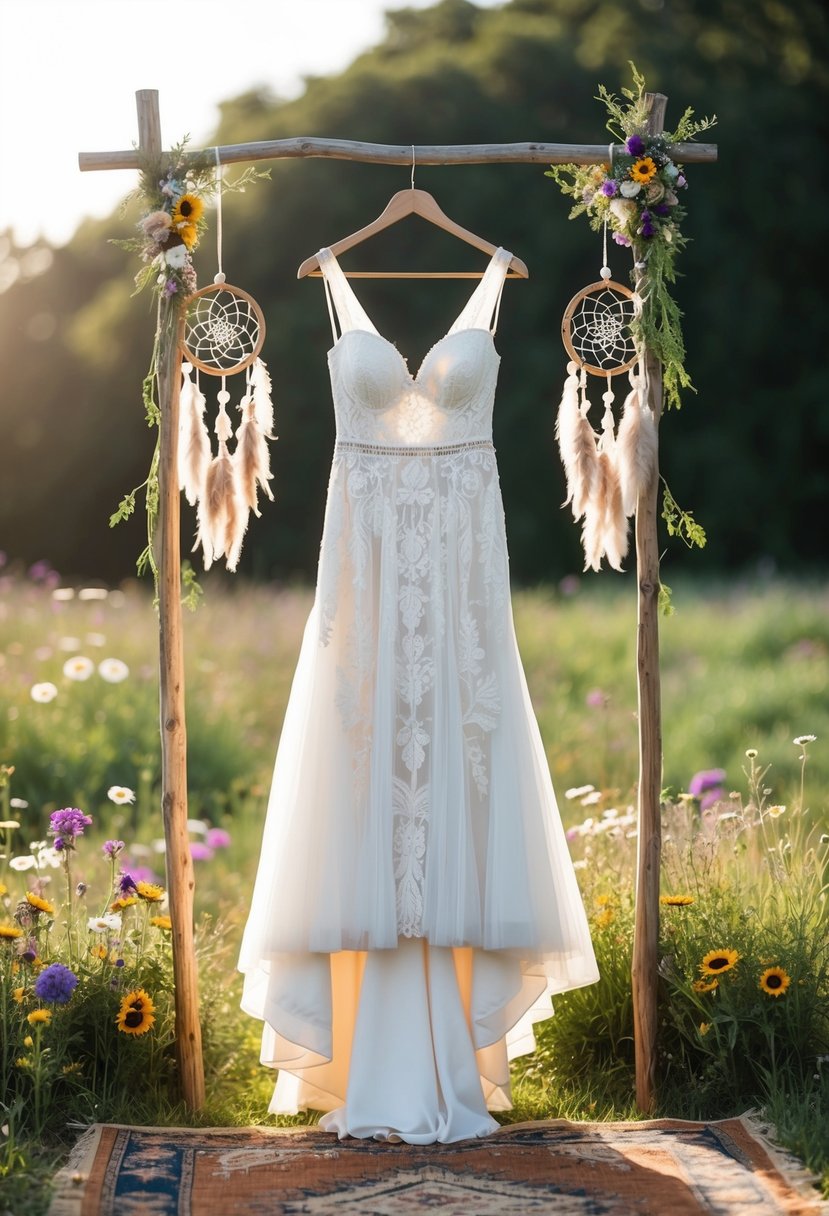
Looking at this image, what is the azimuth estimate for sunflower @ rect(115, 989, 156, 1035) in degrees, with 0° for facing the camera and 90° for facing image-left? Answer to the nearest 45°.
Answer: approximately 0°

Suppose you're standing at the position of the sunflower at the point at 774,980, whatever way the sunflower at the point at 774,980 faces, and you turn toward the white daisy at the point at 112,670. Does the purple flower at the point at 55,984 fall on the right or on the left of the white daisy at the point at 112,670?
left

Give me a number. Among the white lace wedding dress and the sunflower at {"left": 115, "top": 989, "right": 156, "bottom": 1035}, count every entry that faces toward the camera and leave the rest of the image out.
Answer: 2

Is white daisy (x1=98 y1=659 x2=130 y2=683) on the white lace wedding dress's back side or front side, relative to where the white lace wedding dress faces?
on the back side

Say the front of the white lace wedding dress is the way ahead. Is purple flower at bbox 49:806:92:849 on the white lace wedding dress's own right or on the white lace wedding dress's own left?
on the white lace wedding dress's own right

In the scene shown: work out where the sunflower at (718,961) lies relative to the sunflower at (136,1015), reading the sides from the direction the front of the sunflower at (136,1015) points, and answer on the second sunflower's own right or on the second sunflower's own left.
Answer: on the second sunflower's own left

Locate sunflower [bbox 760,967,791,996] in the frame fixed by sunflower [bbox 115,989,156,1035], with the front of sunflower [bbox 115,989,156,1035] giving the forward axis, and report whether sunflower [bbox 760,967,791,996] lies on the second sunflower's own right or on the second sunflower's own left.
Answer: on the second sunflower's own left

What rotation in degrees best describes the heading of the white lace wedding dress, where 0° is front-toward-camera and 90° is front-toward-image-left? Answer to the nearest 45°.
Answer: approximately 0°

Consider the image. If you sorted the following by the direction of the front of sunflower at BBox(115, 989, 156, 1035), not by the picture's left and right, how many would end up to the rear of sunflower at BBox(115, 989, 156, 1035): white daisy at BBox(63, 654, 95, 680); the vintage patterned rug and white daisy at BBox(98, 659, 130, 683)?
2
